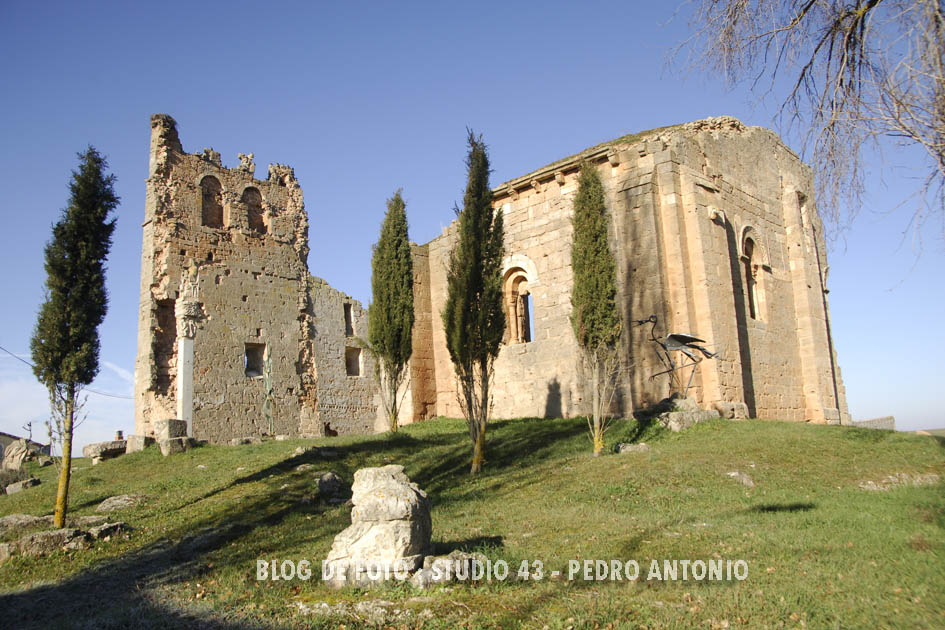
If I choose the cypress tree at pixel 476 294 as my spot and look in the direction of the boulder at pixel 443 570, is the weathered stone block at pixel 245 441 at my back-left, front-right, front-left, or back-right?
back-right

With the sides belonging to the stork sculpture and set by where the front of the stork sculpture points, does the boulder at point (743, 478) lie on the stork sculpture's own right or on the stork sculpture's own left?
on the stork sculpture's own left

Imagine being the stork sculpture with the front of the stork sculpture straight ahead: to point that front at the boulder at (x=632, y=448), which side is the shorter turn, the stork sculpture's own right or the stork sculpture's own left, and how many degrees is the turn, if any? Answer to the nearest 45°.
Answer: approximately 90° to the stork sculpture's own left

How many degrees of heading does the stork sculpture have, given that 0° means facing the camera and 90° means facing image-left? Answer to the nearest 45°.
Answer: approximately 90°

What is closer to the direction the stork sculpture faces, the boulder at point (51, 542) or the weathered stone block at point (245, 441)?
the weathered stone block

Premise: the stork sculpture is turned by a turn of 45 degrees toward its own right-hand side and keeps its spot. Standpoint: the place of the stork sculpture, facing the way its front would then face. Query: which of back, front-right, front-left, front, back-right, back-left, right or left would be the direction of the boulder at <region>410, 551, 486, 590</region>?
back-left

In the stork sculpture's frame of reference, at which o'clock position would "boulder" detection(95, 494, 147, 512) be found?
The boulder is roughly at 11 o'clock from the stork sculpture.

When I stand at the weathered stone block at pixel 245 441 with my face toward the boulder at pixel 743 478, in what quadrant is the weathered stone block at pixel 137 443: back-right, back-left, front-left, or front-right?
back-right
